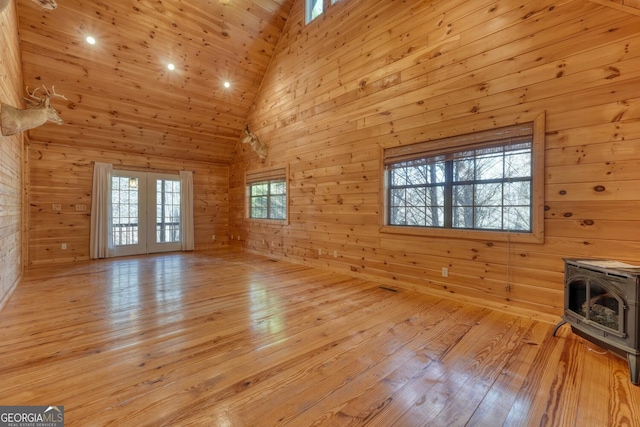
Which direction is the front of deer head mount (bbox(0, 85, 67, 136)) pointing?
to the viewer's right

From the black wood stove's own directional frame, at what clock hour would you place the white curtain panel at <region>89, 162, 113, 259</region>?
The white curtain panel is roughly at 1 o'clock from the black wood stove.

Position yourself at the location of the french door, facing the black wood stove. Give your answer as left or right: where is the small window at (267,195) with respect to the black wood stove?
left

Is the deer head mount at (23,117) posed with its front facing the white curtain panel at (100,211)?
no

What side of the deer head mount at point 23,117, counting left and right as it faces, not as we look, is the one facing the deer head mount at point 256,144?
front

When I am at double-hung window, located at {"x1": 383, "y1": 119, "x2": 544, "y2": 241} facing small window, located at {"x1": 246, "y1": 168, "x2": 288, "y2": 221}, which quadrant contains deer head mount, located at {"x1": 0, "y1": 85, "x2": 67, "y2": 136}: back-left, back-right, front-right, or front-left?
front-left

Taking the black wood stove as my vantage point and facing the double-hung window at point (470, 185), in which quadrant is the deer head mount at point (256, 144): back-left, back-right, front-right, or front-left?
front-left

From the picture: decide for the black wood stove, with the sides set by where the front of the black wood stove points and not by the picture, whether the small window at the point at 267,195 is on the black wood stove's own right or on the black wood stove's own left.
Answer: on the black wood stove's own right

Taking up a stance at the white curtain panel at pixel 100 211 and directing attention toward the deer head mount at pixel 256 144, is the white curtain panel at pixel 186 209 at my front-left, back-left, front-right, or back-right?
front-left

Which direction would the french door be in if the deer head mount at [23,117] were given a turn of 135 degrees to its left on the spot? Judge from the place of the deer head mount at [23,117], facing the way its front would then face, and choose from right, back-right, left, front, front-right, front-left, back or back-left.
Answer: right

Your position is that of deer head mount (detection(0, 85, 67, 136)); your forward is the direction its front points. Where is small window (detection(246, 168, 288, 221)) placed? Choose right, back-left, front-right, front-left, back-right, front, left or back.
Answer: front

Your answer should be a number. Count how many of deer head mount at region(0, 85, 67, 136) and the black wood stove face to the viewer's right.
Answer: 1

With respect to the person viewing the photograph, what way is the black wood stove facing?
facing the viewer and to the left of the viewer

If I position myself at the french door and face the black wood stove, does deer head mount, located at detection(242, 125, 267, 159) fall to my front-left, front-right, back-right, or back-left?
front-left

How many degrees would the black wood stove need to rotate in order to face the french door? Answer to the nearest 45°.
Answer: approximately 45° to its right

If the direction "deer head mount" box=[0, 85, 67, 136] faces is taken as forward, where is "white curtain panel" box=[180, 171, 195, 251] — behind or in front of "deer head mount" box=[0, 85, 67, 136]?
in front

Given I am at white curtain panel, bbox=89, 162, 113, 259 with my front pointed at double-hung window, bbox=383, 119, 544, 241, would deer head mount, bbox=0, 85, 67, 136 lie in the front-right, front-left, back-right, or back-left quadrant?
front-right

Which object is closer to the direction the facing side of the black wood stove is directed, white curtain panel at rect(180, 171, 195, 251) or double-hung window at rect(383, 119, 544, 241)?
the white curtain panel

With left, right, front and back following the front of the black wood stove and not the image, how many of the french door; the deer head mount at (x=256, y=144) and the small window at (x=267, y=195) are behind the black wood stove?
0
